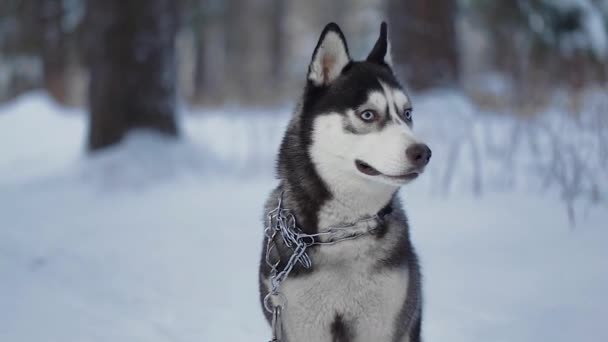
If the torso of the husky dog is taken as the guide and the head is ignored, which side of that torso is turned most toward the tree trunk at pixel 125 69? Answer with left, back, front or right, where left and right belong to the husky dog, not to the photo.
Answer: back

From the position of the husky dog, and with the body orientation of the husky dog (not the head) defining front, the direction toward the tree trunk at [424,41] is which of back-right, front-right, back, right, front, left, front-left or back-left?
back-left

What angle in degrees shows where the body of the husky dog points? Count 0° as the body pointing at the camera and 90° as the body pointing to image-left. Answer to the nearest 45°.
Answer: approximately 315°

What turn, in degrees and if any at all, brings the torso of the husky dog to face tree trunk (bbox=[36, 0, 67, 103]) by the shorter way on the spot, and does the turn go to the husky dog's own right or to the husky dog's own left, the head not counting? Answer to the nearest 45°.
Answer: approximately 180°
